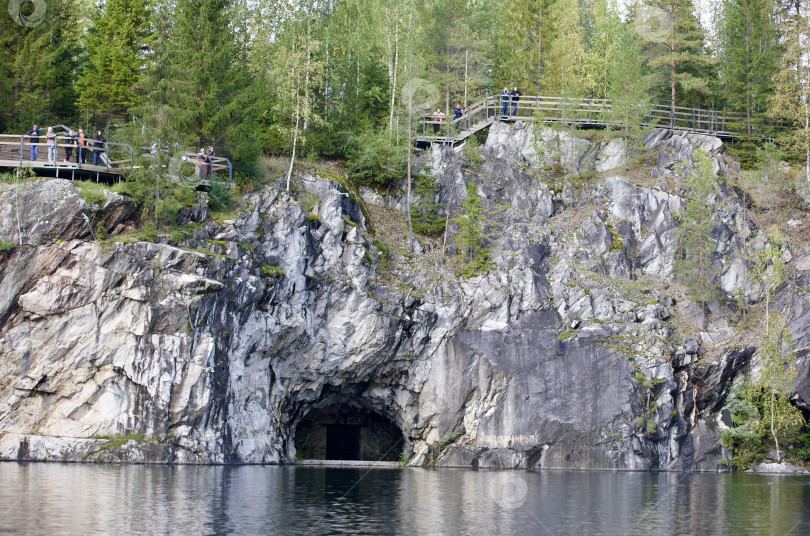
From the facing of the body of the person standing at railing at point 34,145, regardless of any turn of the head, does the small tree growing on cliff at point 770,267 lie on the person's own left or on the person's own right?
on the person's own left

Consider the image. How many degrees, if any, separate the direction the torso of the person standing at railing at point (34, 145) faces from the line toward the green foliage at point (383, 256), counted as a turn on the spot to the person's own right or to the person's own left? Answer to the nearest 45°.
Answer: approximately 90° to the person's own left

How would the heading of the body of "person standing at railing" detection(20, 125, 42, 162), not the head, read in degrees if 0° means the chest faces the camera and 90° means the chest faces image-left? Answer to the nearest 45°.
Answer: approximately 0°

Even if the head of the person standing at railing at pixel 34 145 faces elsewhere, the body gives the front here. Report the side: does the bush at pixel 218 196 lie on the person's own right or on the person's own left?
on the person's own left

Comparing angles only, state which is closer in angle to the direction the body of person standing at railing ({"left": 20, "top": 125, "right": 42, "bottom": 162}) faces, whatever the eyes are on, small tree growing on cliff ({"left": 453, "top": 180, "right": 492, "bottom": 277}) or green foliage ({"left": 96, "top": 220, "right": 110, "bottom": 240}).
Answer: the green foliage

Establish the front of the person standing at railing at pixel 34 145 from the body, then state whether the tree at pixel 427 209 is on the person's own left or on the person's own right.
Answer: on the person's own left

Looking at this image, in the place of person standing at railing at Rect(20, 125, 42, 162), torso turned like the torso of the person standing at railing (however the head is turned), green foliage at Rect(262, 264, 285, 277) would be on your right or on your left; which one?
on your left
